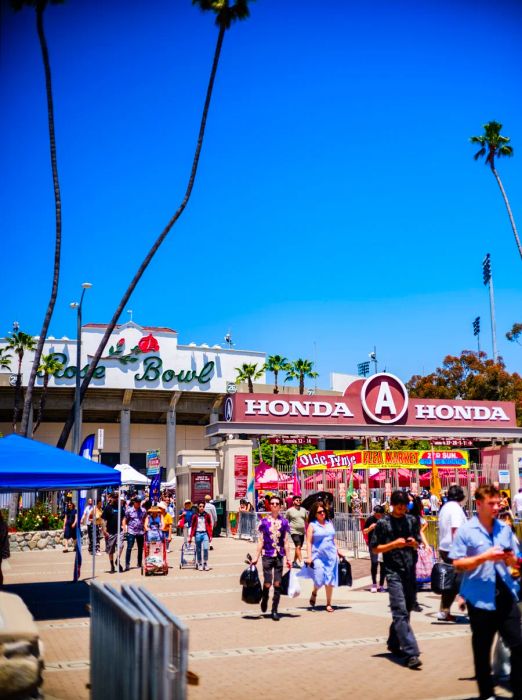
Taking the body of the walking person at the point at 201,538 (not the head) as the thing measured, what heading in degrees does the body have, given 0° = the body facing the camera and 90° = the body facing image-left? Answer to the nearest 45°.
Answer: approximately 0°

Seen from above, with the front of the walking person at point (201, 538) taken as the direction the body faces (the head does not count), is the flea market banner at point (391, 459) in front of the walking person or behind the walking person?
behind

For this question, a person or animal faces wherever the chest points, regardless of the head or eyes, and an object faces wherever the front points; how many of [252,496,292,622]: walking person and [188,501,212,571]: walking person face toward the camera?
2

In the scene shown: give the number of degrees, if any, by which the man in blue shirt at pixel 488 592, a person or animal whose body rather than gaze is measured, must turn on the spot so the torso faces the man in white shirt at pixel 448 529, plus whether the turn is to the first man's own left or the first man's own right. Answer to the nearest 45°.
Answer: approximately 135° to the first man's own left

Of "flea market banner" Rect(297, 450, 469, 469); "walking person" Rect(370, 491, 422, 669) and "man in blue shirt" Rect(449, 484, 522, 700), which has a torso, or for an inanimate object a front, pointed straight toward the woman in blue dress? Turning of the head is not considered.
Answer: the flea market banner

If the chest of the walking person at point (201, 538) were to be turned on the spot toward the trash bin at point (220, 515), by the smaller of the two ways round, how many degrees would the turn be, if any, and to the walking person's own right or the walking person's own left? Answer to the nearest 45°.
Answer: approximately 180°

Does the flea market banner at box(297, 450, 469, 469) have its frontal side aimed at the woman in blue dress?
yes

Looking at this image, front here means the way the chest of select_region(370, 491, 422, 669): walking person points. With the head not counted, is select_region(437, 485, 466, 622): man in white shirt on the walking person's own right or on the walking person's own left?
on the walking person's own left

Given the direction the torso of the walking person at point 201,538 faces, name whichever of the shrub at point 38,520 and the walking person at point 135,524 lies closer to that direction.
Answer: the walking person

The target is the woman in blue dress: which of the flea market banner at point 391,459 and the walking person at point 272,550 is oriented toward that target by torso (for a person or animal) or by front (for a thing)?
the flea market banner

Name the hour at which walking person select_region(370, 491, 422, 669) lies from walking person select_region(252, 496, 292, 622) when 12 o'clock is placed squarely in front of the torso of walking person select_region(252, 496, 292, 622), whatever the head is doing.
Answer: walking person select_region(370, 491, 422, 669) is roughly at 11 o'clock from walking person select_region(252, 496, 292, 622).

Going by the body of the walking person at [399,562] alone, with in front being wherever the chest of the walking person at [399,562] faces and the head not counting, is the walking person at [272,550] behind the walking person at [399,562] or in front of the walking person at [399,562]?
behind

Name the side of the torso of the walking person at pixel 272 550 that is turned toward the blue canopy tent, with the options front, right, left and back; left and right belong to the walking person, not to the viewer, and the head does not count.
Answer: right

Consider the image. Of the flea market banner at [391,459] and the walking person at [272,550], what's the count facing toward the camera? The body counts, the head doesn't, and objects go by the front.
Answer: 2
